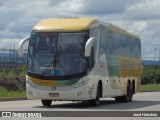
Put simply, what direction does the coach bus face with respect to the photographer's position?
facing the viewer and to the left of the viewer
